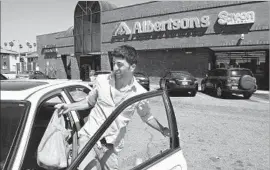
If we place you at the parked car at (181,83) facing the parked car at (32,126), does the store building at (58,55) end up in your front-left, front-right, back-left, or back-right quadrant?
back-right

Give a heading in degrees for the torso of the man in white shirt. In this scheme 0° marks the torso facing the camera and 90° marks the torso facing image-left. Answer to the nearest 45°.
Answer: approximately 45°

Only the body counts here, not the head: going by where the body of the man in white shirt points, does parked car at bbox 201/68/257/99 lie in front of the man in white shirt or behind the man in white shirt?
behind

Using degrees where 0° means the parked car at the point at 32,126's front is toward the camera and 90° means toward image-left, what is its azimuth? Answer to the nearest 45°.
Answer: approximately 45°

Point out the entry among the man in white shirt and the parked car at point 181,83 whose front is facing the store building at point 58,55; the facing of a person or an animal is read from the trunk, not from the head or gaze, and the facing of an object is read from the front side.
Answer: the parked car

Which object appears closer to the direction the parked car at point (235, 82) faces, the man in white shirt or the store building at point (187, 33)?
the store building

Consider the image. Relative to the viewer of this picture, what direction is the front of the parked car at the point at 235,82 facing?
facing away from the viewer and to the left of the viewer
